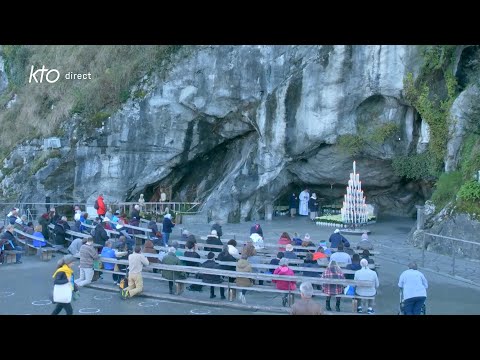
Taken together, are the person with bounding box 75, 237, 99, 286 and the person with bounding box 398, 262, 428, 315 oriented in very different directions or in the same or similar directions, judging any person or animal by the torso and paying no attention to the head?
same or similar directions

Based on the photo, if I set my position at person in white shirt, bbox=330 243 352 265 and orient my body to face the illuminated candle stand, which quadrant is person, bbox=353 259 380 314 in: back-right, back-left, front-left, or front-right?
back-right

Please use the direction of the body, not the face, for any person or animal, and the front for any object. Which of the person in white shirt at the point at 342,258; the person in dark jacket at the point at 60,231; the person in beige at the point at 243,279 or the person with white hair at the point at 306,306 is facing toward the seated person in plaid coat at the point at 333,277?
the person with white hair

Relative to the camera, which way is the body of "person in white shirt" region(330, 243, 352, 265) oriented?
away from the camera

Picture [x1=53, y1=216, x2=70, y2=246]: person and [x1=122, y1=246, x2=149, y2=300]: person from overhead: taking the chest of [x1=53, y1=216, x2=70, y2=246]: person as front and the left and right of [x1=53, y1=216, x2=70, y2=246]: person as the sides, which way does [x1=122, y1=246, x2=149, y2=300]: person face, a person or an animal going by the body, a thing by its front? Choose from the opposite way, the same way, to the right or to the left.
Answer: the same way

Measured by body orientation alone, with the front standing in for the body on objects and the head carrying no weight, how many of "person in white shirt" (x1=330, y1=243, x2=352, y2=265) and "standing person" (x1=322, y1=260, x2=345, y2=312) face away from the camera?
2

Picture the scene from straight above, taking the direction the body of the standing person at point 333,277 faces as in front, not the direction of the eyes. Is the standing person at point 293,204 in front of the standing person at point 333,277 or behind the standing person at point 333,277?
in front

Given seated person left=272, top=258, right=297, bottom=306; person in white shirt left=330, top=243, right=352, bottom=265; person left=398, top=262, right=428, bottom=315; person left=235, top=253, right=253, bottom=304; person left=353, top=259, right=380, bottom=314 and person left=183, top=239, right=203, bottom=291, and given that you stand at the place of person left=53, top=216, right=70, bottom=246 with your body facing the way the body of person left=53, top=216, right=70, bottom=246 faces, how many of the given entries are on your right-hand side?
6

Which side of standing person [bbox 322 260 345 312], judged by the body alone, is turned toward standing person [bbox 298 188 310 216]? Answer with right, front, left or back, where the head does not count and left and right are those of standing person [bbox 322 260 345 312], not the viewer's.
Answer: front

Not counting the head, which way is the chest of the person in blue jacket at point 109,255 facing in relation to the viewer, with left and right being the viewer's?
facing away from the viewer and to the right of the viewer

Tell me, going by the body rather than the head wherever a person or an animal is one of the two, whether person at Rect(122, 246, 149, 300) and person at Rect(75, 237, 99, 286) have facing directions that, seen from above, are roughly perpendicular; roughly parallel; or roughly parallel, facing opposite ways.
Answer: roughly parallel

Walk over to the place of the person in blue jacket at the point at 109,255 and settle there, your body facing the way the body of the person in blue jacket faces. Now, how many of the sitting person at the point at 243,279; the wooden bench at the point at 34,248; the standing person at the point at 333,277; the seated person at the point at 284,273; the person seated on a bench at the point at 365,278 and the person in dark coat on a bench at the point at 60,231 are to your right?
4

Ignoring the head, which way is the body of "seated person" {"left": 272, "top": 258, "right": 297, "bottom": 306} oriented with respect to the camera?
away from the camera

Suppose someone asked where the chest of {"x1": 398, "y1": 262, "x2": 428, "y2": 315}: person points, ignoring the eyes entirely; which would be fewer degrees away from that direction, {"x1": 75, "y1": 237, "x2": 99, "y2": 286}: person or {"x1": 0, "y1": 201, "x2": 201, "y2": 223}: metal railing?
the metal railing

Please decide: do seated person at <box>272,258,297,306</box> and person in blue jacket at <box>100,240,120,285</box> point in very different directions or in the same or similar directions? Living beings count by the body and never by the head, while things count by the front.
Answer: same or similar directions

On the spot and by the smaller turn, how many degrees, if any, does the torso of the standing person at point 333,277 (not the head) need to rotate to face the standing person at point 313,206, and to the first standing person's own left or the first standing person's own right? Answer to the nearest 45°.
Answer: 0° — they already face them

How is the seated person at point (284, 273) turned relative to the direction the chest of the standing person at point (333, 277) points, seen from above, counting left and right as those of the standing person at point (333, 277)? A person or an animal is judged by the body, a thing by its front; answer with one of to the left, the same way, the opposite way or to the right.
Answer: the same way

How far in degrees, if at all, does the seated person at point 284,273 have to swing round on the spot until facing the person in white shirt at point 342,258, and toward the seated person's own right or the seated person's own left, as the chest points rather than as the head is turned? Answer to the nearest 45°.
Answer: approximately 45° to the seated person's own right

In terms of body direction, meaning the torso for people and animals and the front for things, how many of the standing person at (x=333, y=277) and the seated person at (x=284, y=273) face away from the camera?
2

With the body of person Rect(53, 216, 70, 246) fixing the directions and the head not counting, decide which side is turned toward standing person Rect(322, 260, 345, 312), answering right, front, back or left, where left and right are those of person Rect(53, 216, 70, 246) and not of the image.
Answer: right
